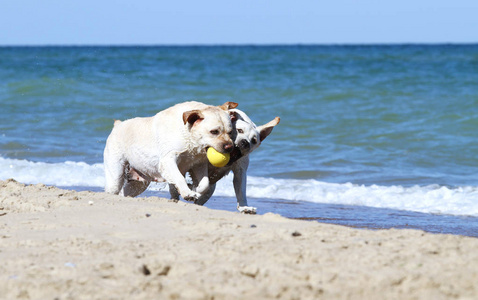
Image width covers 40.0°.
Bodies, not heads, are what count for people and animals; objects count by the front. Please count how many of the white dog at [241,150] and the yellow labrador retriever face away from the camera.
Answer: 0

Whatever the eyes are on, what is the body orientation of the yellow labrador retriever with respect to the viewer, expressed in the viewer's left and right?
facing the viewer and to the right of the viewer

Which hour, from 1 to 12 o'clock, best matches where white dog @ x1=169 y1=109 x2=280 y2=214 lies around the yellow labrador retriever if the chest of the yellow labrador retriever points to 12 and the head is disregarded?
The white dog is roughly at 11 o'clock from the yellow labrador retriever.
